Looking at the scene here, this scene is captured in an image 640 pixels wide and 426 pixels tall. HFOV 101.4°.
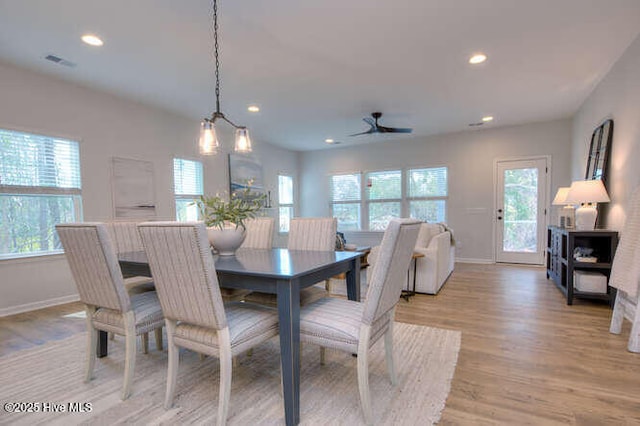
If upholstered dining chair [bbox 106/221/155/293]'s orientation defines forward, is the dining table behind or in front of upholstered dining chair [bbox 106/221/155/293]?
in front

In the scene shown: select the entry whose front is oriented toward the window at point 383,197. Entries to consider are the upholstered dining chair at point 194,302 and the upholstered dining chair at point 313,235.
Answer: the upholstered dining chair at point 194,302

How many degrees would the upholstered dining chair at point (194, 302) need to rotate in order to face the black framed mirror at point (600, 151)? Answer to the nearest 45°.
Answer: approximately 45° to its right

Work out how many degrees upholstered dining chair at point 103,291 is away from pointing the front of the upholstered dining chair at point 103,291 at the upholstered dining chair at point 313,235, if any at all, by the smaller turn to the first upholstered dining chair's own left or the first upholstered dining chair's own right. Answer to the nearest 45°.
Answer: approximately 45° to the first upholstered dining chair's own right

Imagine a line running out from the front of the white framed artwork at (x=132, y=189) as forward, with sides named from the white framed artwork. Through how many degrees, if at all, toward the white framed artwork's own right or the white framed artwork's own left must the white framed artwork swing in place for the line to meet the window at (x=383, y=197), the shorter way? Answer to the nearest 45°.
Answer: approximately 45° to the white framed artwork's own left

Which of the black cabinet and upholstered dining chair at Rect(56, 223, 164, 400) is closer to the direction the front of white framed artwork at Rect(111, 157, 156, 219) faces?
the black cabinet

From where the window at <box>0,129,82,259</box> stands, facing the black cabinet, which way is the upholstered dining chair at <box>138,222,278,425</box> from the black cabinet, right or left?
right

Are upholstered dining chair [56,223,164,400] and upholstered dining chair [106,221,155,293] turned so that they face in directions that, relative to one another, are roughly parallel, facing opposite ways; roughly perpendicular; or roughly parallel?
roughly perpendicular

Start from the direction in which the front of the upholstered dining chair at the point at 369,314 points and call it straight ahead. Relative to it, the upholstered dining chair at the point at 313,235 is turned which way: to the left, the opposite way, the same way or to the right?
to the left

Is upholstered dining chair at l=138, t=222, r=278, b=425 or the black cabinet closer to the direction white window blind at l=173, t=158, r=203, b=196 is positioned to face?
the black cabinet

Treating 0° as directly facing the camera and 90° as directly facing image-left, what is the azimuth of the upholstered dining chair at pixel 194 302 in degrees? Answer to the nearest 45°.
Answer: approximately 225°

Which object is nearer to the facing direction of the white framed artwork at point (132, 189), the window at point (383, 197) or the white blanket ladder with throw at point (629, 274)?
the white blanket ladder with throw

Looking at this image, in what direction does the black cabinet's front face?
to the viewer's left

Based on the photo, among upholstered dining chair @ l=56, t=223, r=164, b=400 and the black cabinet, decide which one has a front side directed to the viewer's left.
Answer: the black cabinet

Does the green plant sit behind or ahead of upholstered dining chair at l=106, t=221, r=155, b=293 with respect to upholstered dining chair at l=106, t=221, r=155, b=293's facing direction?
ahead

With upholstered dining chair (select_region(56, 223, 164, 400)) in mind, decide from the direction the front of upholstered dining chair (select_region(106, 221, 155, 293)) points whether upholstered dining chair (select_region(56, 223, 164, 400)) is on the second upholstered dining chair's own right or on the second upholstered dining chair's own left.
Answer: on the second upholstered dining chair's own right

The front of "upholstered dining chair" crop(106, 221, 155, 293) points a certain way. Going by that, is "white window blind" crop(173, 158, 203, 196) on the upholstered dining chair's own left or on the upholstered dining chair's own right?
on the upholstered dining chair's own left
